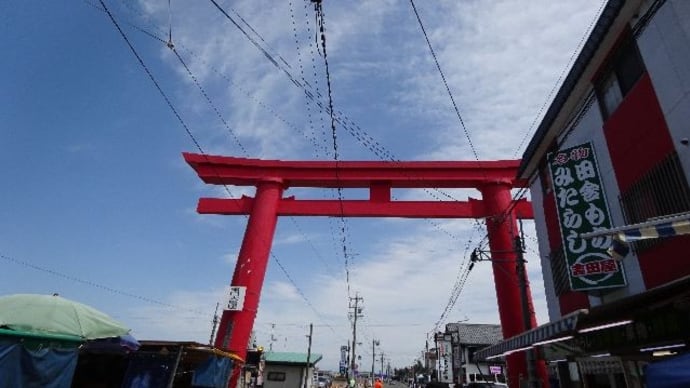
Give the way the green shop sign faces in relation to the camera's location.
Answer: facing the viewer

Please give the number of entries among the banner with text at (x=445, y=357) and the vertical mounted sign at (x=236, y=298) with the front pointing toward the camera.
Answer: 2

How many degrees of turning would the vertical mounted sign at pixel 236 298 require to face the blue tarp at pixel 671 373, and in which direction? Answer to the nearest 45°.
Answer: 0° — it already faces it

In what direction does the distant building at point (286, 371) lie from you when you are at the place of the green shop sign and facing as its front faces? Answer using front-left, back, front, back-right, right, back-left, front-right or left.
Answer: back-right

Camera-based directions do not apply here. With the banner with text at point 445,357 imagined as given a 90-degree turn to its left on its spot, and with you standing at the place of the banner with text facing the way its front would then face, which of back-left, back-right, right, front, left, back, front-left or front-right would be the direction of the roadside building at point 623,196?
right

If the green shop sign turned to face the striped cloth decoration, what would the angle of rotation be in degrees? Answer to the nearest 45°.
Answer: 0° — it already faces it

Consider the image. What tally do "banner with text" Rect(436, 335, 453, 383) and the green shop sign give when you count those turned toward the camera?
2

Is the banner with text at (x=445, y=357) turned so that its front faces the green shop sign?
yes

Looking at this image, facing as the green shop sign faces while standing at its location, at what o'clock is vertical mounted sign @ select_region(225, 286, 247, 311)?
The vertical mounted sign is roughly at 3 o'clock from the green shop sign.

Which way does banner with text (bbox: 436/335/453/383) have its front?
toward the camera

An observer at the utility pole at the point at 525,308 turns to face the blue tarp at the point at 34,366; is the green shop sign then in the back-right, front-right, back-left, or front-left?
front-left

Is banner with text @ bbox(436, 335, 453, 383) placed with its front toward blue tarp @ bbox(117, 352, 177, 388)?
yes
